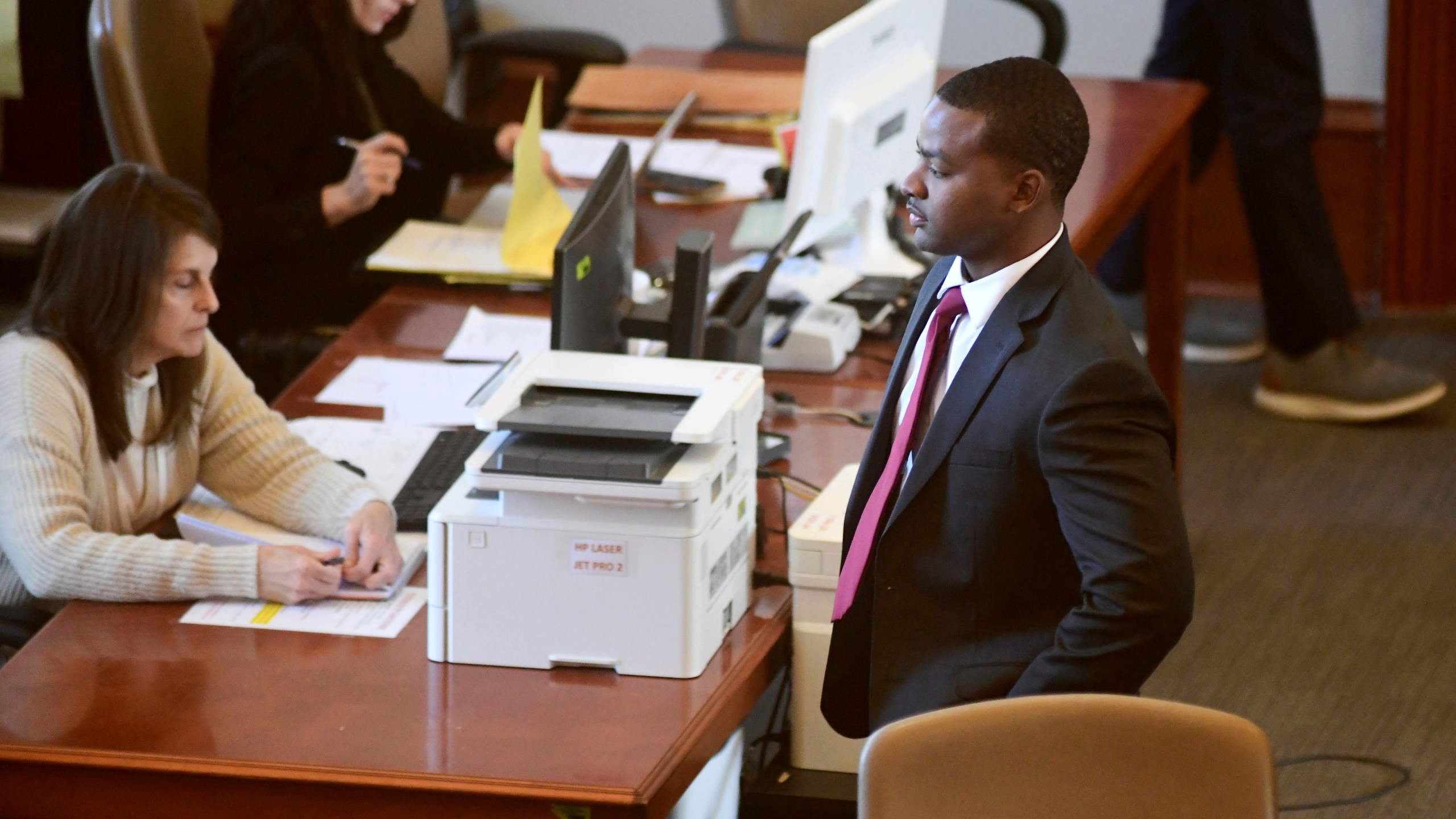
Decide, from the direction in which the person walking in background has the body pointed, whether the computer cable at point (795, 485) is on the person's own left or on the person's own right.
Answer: on the person's own right

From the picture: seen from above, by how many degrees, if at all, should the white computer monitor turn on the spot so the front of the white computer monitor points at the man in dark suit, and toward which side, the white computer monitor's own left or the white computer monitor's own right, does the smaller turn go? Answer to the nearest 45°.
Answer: approximately 135° to the white computer monitor's own left

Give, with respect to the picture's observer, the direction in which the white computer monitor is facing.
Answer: facing away from the viewer and to the left of the viewer

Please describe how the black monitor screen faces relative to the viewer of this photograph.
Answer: facing away from the viewer and to the left of the viewer

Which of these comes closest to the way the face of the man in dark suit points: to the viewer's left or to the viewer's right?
to the viewer's left

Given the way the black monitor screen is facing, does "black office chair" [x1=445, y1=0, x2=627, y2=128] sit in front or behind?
in front

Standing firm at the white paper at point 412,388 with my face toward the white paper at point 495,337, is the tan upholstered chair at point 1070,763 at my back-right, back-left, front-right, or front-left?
back-right

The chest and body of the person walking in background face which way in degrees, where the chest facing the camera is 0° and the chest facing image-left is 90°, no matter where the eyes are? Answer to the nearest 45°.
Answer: approximately 270°

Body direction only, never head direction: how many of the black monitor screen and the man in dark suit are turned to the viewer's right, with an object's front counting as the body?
0

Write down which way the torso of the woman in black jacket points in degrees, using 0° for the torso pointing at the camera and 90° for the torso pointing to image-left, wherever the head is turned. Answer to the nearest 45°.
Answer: approximately 315°

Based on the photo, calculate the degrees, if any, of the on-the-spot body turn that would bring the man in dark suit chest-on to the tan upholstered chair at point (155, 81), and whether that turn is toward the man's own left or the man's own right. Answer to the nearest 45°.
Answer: approximately 90° to the man's own right

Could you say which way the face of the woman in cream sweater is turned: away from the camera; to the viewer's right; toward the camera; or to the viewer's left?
to the viewer's right
